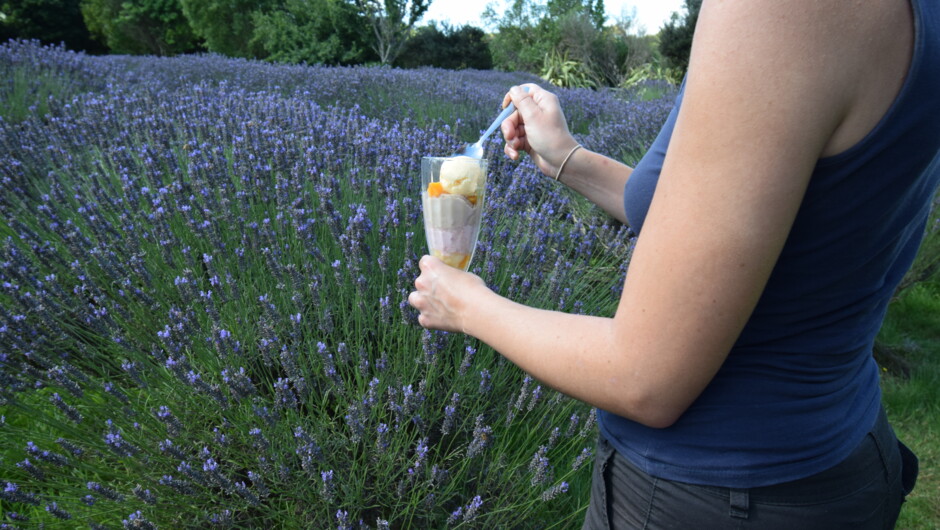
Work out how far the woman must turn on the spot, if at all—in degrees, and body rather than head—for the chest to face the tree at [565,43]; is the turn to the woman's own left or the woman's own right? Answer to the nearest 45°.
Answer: approximately 45° to the woman's own right

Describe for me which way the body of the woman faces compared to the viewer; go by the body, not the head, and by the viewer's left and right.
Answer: facing away from the viewer and to the left of the viewer

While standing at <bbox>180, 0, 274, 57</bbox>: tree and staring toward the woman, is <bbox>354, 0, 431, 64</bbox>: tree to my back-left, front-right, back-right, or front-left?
front-left

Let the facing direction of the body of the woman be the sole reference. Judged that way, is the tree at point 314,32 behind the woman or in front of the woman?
in front

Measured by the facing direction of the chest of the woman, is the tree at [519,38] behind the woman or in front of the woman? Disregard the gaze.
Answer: in front
